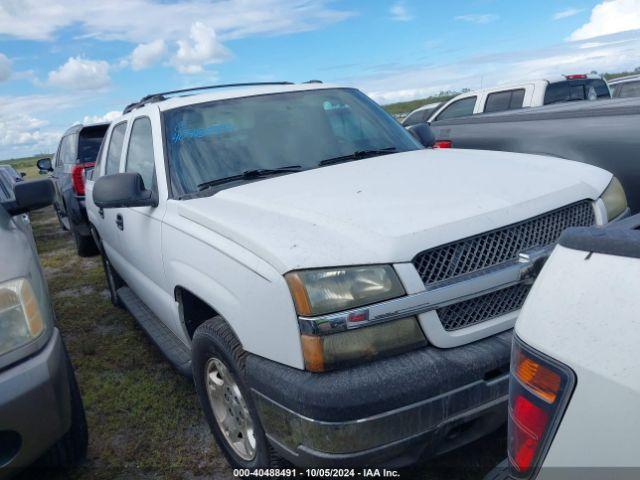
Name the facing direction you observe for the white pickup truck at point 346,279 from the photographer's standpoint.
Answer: facing the viewer and to the right of the viewer

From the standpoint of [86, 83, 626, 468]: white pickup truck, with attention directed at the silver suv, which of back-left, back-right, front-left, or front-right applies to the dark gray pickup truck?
back-right

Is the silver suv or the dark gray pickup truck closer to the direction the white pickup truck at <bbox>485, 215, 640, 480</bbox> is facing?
the dark gray pickup truck

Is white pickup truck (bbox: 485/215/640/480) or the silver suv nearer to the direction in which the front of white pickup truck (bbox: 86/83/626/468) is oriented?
the white pickup truck

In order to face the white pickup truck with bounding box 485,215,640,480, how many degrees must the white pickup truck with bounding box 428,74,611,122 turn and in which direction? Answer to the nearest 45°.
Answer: approximately 135° to its left

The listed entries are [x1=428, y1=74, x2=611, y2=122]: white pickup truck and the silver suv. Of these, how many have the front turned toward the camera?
1

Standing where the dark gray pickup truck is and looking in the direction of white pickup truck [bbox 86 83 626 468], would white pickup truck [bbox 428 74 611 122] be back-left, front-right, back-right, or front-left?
back-right

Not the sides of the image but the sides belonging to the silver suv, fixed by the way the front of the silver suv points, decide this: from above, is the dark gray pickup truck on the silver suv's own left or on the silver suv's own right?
on the silver suv's own left

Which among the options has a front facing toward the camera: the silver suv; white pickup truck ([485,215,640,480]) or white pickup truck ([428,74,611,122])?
the silver suv

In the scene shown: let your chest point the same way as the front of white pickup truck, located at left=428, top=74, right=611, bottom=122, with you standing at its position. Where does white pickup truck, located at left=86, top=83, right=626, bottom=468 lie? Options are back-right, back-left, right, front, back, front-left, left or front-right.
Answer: back-left

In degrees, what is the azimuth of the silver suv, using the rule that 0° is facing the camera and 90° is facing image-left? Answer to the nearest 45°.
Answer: approximately 0°
